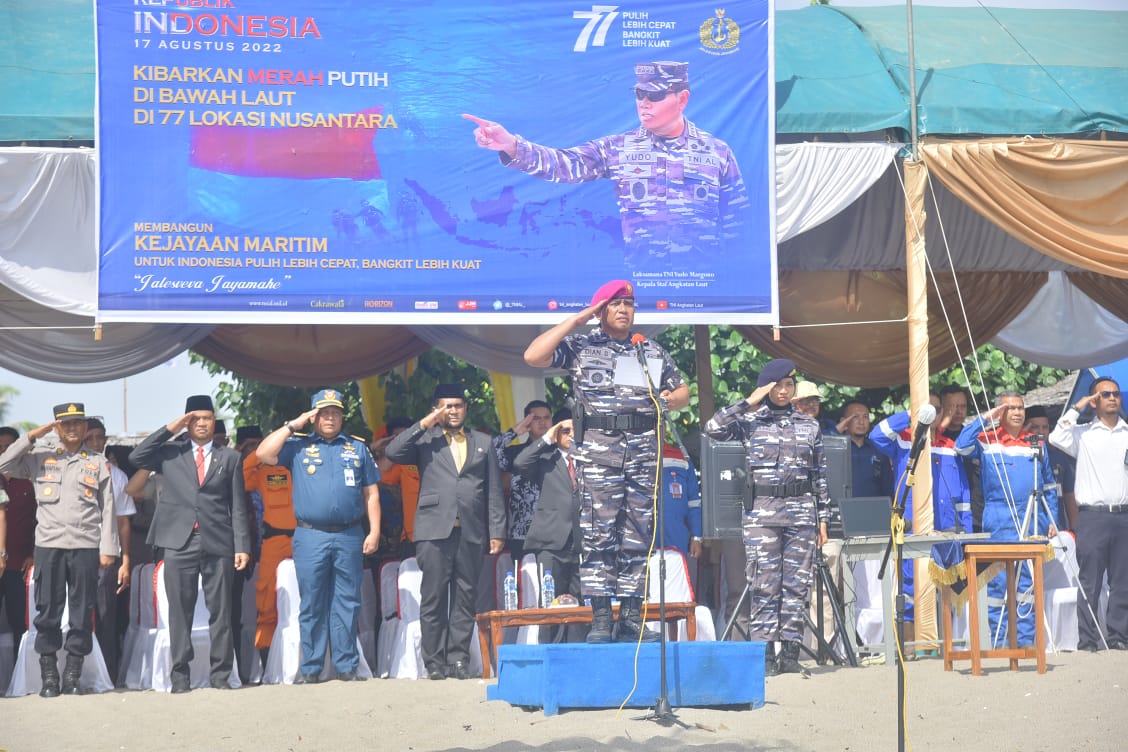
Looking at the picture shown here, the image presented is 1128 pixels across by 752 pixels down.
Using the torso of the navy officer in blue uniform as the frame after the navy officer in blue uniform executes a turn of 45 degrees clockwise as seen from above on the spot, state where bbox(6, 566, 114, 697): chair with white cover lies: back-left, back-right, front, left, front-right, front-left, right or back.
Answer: front-right

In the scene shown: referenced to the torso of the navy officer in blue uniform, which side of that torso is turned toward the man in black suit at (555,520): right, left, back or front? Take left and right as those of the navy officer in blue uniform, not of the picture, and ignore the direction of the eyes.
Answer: left

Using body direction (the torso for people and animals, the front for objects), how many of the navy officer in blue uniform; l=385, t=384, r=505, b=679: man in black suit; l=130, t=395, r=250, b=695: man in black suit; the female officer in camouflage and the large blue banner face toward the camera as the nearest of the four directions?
5

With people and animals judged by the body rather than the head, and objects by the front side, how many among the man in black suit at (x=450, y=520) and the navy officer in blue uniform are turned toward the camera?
2

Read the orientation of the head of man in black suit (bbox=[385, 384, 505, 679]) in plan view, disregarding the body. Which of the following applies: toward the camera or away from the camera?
toward the camera

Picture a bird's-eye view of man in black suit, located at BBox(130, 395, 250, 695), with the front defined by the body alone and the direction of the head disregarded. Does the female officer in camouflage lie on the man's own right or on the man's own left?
on the man's own left

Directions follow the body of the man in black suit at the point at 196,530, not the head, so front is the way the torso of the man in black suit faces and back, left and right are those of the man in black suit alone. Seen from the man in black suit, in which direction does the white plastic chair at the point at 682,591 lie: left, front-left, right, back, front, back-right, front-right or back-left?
left

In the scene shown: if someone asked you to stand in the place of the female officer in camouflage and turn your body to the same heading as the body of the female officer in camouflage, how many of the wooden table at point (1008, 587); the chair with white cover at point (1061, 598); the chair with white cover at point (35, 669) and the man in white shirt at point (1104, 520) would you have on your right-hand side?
1

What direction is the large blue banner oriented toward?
toward the camera

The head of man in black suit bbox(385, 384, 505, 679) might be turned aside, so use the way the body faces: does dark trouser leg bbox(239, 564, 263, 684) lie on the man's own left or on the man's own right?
on the man's own right

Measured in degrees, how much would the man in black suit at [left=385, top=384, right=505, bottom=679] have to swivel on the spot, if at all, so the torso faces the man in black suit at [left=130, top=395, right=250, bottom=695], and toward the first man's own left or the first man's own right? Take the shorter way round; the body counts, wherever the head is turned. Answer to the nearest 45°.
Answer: approximately 90° to the first man's own right

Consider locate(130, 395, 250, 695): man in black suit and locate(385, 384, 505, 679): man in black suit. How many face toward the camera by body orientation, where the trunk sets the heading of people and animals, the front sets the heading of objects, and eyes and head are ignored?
2

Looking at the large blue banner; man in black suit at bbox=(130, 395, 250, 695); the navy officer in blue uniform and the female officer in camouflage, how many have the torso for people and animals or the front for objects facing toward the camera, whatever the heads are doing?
4

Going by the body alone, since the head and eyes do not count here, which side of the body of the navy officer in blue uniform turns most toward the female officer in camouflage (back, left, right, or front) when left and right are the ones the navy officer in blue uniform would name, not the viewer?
left

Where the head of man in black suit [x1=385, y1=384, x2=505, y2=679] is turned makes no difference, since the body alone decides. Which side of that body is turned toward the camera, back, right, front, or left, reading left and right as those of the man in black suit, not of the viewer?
front

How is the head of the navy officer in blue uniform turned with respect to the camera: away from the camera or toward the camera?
toward the camera

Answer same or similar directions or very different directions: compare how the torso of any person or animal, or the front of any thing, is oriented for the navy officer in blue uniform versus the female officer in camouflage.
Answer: same or similar directions

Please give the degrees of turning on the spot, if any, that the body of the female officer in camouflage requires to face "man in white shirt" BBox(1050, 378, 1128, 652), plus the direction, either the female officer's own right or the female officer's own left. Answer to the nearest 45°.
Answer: approximately 135° to the female officer's own left
